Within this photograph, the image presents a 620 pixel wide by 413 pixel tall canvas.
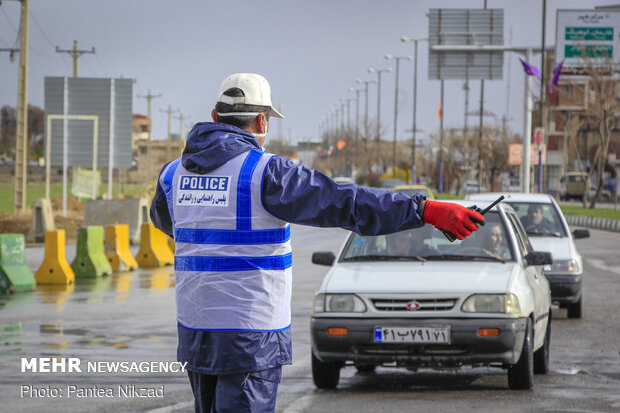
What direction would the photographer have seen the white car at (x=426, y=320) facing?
facing the viewer

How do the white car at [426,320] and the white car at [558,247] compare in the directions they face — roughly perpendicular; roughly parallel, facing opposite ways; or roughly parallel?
roughly parallel

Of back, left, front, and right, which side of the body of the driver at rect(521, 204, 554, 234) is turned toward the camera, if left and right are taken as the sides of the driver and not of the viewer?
front

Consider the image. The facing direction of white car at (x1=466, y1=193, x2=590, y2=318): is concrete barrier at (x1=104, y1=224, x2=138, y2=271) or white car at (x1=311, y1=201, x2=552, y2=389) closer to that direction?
the white car

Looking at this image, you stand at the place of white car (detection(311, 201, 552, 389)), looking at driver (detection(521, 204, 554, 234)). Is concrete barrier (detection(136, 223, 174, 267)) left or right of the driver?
left

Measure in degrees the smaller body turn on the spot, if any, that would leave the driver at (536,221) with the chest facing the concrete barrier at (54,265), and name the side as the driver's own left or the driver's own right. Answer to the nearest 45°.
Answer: approximately 90° to the driver's own right

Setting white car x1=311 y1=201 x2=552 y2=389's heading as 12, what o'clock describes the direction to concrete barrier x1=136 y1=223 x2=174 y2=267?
The concrete barrier is roughly at 5 o'clock from the white car.

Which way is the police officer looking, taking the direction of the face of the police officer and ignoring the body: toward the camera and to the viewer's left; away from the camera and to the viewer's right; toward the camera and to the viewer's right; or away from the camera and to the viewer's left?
away from the camera and to the viewer's right

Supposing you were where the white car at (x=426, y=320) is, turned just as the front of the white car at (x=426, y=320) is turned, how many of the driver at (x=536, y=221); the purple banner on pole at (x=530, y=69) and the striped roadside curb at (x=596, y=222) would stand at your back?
3

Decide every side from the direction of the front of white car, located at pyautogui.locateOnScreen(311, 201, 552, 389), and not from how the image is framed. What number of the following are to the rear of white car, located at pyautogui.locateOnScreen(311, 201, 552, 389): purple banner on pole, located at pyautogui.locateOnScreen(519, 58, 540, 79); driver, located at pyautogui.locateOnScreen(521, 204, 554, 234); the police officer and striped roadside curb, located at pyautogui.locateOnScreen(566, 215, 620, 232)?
3

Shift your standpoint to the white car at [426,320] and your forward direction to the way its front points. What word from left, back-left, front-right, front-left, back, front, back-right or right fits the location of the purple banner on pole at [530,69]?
back

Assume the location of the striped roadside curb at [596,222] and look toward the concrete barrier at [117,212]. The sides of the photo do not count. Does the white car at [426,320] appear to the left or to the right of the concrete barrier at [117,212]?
left

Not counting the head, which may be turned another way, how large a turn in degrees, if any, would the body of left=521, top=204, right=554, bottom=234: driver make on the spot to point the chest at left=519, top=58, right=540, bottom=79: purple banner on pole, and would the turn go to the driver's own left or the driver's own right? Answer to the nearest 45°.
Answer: approximately 180°

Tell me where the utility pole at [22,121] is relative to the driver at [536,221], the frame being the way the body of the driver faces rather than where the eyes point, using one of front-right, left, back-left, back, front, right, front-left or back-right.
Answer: back-right

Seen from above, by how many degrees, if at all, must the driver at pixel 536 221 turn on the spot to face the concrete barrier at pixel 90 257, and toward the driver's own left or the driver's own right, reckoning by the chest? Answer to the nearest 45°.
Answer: approximately 90° to the driver's own right

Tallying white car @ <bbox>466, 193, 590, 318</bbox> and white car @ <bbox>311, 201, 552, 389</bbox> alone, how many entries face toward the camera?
2

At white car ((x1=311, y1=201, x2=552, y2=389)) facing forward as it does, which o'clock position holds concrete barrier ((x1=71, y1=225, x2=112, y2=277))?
The concrete barrier is roughly at 5 o'clock from the white car.
